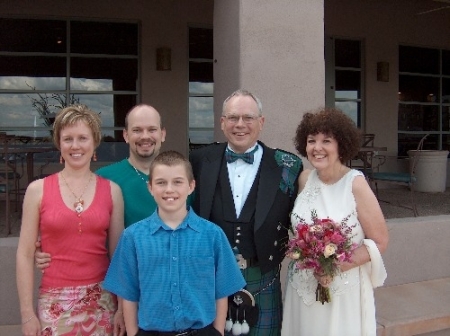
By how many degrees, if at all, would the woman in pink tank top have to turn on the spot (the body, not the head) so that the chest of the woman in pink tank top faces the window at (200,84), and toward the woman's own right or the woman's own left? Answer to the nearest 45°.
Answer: approximately 180°

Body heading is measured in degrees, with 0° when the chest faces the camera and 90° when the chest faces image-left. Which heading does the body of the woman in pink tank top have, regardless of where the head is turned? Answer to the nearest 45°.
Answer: approximately 0°

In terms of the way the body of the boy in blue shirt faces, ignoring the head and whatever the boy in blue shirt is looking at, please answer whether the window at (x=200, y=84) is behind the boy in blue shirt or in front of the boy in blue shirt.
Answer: behind

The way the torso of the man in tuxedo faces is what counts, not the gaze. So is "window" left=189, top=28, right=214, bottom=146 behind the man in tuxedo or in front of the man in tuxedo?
behind

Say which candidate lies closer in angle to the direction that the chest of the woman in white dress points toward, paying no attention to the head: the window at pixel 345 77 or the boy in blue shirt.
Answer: the boy in blue shirt

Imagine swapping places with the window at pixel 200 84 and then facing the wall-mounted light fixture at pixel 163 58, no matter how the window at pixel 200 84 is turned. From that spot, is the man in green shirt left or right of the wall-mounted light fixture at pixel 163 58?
left
